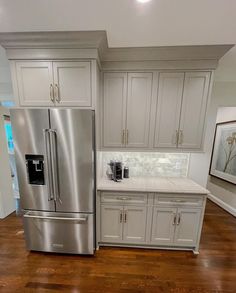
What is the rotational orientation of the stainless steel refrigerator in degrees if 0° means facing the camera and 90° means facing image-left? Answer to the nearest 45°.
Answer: approximately 0°

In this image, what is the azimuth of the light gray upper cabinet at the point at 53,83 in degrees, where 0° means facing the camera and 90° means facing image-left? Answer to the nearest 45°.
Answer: approximately 0°

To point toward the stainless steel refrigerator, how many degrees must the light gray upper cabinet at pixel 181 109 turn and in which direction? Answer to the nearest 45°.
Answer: approximately 45° to its right
